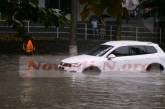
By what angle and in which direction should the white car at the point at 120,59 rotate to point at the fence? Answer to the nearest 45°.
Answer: approximately 135° to its right
